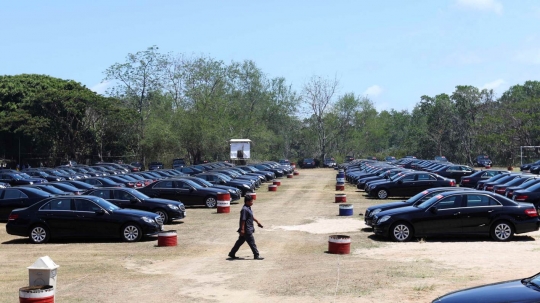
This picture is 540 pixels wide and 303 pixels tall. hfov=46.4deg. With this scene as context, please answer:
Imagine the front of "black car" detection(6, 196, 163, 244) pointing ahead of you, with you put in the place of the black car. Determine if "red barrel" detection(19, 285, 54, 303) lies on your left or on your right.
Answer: on your right

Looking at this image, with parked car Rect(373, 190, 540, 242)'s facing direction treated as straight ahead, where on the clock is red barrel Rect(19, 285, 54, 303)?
The red barrel is roughly at 10 o'clock from the parked car.

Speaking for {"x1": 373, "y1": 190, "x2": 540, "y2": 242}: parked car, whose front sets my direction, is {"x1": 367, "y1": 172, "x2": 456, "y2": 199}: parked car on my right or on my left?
on my right

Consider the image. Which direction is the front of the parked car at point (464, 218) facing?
to the viewer's left

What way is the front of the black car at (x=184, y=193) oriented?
to the viewer's right

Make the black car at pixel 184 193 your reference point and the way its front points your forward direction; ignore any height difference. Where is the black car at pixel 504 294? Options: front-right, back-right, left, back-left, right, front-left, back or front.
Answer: right

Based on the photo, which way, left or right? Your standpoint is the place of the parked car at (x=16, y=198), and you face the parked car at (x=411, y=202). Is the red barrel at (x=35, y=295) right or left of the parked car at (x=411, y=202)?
right

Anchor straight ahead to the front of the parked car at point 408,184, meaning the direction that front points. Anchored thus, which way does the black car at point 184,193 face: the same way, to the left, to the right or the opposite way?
the opposite way

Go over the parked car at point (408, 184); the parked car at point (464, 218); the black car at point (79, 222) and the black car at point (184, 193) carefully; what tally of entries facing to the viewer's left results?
2

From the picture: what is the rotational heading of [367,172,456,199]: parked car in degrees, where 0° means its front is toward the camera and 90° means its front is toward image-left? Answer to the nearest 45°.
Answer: approximately 90°

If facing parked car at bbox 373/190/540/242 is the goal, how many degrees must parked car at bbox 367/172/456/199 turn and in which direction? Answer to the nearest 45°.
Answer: approximately 90° to its left

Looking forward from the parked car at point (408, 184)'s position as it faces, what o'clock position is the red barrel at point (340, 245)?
The red barrel is roughly at 9 o'clock from the parked car.

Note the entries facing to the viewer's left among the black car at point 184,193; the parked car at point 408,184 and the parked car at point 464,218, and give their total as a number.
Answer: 2

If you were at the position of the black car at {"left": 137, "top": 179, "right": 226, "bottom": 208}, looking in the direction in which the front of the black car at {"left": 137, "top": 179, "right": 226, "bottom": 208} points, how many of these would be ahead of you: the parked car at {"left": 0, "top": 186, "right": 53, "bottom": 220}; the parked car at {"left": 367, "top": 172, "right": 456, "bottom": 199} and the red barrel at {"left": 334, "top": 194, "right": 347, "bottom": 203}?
2

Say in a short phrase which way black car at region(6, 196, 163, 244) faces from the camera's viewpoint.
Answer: facing to the right of the viewer
